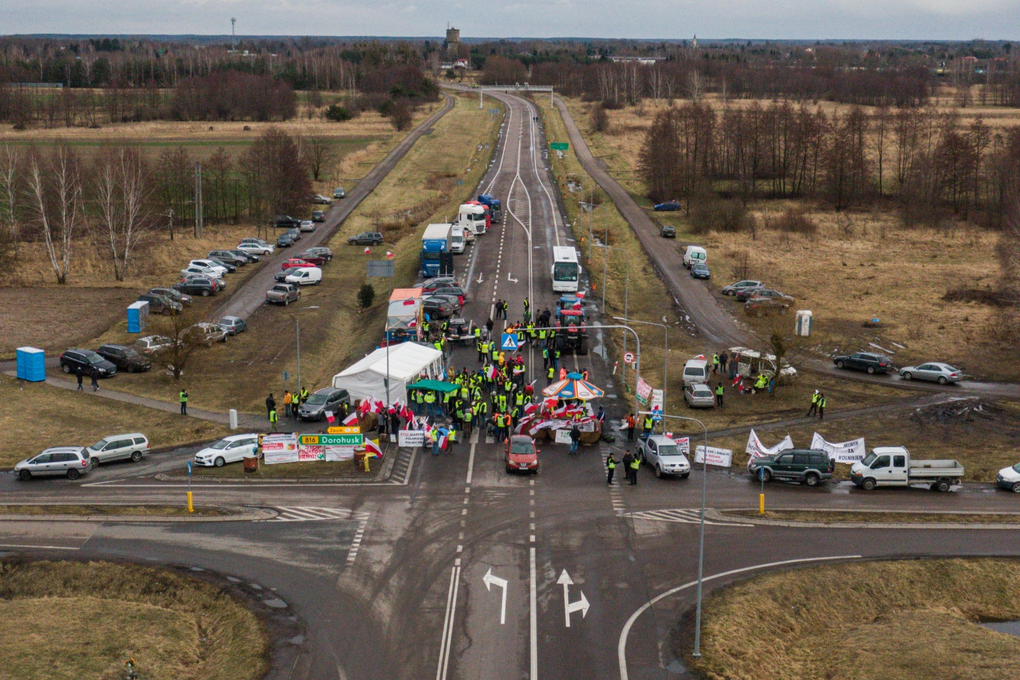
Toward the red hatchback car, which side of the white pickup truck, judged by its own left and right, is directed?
front

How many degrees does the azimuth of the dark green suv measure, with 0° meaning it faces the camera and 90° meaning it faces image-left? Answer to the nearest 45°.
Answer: approximately 90°

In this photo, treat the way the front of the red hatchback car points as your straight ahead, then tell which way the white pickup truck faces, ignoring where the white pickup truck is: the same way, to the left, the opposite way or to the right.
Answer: to the right

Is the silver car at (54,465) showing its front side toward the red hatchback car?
no

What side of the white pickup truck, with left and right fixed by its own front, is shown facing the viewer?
left

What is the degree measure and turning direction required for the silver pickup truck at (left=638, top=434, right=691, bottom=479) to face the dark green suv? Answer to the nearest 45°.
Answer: approximately 45° to its left

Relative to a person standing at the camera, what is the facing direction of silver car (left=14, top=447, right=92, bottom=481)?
facing to the left of the viewer

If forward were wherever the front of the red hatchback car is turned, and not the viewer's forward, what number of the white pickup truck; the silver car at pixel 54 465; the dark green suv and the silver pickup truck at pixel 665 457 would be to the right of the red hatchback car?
1

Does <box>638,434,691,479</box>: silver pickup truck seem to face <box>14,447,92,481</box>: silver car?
no

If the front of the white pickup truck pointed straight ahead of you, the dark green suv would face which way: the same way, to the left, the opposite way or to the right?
the same way

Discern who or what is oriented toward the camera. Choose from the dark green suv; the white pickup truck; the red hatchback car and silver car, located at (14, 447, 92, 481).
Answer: the red hatchback car

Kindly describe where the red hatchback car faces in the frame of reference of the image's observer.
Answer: facing the viewer

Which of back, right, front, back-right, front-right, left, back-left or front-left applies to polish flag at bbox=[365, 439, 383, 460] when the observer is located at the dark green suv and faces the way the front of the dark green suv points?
front

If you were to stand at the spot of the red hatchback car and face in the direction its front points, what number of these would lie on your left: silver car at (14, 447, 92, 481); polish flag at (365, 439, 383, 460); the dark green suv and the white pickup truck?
2

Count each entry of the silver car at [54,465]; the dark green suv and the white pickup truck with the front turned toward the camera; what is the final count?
0

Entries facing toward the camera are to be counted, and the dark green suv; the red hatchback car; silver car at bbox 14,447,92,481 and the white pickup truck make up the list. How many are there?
1
